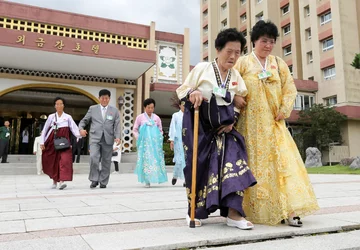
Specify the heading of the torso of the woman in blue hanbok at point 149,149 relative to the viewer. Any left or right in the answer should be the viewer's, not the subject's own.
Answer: facing the viewer

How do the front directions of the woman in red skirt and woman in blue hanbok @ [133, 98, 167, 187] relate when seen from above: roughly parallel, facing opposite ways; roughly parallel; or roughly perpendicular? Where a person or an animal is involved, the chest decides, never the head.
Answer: roughly parallel

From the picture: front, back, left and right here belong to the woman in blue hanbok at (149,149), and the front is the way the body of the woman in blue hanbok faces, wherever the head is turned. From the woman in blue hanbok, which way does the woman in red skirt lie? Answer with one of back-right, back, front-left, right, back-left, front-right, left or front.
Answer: right

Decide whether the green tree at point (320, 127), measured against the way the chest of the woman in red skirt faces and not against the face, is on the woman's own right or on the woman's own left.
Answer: on the woman's own left

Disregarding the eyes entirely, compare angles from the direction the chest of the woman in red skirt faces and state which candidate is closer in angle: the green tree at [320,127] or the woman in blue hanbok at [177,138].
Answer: the woman in blue hanbok

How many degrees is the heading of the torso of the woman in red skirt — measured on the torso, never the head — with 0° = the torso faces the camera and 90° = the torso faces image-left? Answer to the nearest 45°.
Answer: approximately 0°

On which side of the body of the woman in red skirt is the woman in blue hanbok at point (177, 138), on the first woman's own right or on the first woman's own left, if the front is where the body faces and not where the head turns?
on the first woman's own left

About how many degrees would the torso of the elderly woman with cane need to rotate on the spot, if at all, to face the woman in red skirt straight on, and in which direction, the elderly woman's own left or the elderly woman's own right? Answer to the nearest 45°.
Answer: approximately 180°

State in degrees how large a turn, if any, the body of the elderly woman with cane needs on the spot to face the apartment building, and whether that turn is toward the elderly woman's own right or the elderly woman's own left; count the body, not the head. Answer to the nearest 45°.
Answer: approximately 135° to the elderly woman's own left

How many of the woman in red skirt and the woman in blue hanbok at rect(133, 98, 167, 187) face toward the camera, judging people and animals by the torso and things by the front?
2

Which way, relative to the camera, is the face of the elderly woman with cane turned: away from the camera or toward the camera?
toward the camera

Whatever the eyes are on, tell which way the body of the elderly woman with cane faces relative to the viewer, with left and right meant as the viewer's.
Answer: facing the viewer and to the right of the viewer
